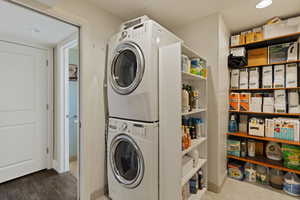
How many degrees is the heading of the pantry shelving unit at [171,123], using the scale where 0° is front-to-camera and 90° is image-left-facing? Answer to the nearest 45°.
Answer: approximately 315°

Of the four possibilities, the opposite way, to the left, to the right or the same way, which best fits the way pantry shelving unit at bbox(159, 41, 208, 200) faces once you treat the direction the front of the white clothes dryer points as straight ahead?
to the left

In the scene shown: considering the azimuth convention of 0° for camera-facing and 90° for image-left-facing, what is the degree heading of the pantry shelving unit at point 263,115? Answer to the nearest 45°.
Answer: approximately 45°

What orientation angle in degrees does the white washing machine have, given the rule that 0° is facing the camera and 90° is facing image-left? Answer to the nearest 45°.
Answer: approximately 45°

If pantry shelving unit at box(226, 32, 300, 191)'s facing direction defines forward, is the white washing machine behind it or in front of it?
in front
